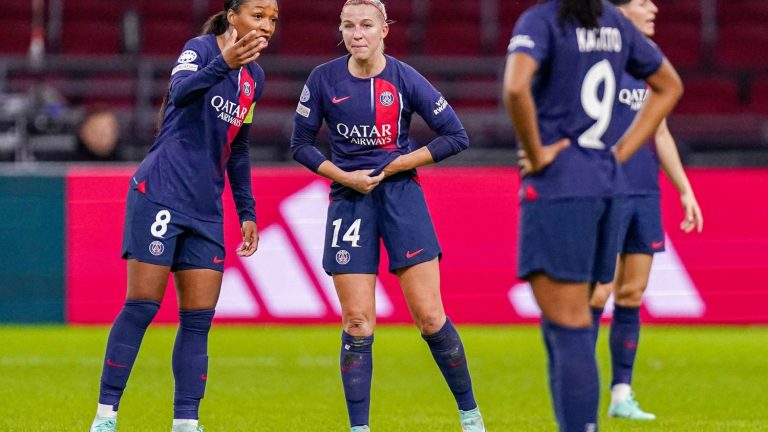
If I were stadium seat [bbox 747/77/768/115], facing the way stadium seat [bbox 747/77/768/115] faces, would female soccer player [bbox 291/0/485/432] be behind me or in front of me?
in front

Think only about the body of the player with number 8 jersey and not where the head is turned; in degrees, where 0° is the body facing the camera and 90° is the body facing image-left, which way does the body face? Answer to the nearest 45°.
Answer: approximately 315°

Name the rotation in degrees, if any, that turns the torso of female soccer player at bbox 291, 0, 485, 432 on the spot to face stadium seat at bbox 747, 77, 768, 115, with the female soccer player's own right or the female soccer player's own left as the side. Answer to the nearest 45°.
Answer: approximately 135° to the female soccer player's own left

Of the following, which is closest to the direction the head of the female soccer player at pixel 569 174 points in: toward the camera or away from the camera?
away from the camera

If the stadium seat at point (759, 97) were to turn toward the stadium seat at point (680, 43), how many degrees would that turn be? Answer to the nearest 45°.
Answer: approximately 135° to its right

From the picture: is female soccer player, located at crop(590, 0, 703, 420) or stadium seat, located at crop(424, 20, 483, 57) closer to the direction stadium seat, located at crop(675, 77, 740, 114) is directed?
the female soccer player

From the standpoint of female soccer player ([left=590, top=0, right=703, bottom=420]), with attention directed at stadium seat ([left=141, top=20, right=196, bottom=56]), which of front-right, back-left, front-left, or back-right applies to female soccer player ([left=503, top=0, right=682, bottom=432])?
back-left

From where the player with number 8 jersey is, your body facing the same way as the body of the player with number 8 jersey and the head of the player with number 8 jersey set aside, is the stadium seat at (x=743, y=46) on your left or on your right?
on your left

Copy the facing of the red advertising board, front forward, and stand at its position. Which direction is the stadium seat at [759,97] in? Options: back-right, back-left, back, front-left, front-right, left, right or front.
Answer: back-left

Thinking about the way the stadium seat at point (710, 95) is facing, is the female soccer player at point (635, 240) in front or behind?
in front

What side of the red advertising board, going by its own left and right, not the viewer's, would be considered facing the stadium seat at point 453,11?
back

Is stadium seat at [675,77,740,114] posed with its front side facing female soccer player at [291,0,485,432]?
yes

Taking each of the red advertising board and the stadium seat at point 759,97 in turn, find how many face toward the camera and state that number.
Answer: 2

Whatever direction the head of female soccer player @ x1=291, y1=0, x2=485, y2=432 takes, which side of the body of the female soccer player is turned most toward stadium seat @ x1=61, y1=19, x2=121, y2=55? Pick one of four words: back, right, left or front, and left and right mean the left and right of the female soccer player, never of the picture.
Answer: back

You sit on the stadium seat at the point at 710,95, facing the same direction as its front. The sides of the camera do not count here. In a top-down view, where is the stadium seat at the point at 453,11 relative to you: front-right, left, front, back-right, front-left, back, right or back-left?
right
